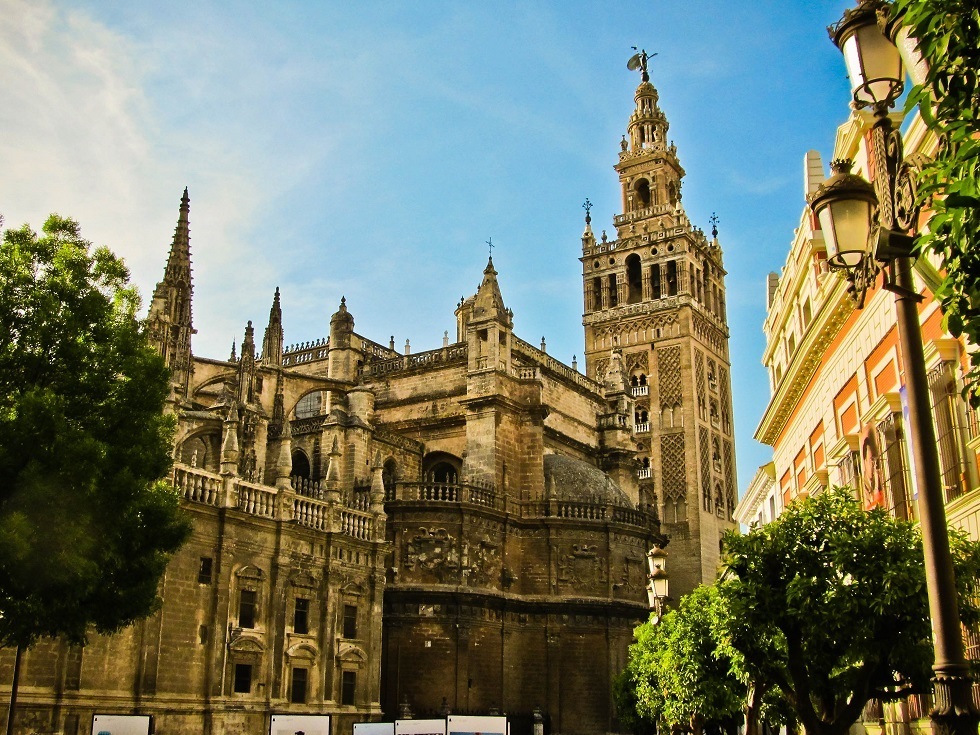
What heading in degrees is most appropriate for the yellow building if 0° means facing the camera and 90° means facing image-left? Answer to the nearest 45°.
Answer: approximately 45°

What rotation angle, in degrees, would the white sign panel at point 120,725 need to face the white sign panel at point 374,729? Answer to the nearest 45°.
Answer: approximately 90° to its left

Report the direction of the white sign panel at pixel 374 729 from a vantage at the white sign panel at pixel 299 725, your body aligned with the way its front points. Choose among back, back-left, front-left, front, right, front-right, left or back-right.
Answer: left

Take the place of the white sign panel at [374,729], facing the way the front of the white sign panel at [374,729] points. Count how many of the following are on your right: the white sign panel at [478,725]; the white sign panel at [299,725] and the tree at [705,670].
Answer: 1

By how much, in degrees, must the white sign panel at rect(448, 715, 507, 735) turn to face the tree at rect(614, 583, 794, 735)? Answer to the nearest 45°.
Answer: approximately 45° to its left

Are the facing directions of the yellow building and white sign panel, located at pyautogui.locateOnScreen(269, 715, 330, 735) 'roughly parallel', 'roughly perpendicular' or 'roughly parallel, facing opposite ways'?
roughly perpendicular

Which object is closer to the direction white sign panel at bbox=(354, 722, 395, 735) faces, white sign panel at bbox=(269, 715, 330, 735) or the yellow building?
the yellow building

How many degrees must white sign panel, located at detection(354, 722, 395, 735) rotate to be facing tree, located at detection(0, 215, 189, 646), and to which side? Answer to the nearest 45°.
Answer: approximately 45° to its right

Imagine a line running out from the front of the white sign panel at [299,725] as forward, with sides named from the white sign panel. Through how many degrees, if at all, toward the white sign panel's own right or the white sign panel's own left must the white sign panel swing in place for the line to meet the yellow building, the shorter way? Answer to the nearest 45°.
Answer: approximately 45° to the white sign panel's own left

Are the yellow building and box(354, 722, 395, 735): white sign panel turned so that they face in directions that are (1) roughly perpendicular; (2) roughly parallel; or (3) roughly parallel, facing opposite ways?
roughly perpendicular

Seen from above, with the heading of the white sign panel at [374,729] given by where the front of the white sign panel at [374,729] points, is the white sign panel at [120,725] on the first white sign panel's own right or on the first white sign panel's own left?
on the first white sign panel's own right
